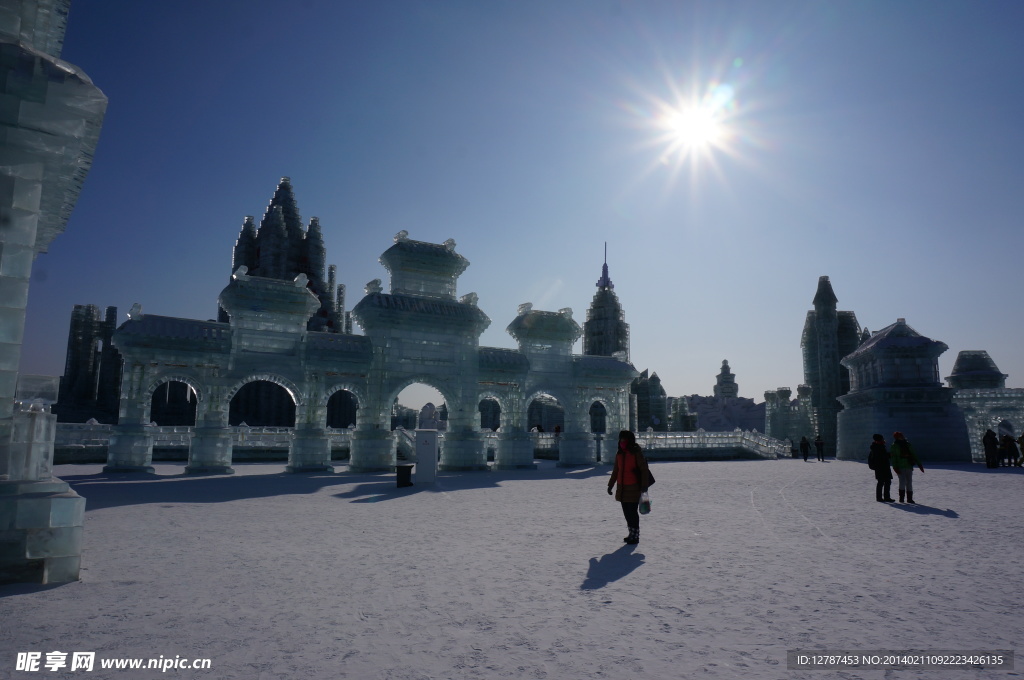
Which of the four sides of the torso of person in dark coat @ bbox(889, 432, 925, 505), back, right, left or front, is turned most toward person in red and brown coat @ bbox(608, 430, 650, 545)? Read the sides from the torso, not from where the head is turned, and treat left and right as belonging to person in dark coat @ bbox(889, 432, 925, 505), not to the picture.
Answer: right

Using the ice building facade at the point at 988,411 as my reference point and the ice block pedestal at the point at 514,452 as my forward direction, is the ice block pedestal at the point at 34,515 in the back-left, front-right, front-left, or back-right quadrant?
front-left

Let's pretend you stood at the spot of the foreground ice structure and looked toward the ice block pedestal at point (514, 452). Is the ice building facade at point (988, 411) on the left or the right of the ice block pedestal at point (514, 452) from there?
right

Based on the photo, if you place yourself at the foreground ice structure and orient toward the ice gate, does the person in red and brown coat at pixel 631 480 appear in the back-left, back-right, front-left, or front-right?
front-right

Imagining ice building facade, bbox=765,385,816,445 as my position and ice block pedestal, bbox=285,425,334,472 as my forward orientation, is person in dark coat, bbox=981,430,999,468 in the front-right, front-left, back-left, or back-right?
front-left

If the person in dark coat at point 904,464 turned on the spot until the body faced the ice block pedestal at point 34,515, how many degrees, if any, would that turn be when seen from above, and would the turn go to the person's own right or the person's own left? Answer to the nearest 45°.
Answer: approximately 135° to the person's own left

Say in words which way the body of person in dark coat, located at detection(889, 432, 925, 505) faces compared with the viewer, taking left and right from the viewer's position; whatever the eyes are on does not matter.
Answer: facing the viewer and to the right of the viewer

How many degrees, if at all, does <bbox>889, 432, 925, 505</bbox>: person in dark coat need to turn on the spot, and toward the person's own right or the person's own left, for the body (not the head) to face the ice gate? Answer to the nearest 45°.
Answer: approximately 135° to the person's own right

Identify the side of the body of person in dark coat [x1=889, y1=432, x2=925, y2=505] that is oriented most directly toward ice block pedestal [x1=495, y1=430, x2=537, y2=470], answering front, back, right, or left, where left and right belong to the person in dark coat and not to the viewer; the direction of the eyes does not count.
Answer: back

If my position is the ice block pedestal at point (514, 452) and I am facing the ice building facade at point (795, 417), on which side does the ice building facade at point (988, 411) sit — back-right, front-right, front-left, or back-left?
front-right

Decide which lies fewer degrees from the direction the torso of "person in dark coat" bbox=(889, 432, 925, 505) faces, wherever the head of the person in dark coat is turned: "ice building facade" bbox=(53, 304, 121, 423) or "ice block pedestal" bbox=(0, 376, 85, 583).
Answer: the ice block pedestal

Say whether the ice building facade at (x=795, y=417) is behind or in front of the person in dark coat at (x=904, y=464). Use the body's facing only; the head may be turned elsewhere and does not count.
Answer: behind

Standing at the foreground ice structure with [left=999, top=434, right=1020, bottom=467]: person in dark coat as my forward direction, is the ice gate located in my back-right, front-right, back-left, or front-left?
front-left

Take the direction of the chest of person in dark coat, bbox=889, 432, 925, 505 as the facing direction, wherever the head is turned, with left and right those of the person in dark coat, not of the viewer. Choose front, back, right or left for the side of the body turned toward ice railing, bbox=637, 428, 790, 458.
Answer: back
